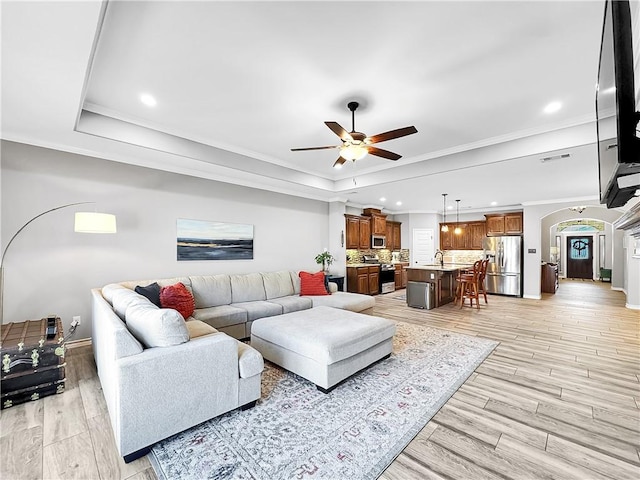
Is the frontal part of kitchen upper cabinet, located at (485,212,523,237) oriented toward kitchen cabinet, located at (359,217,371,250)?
no

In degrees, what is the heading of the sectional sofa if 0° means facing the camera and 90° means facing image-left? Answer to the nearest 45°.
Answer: approximately 315°

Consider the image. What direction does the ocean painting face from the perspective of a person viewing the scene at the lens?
facing the viewer and to the right of the viewer

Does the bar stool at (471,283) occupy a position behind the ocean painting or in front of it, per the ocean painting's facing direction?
in front

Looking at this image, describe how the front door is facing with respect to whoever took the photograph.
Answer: facing the viewer

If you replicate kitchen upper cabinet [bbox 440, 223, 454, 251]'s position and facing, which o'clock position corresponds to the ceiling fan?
The ceiling fan is roughly at 12 o'clock from the kitchen upper cabinet.

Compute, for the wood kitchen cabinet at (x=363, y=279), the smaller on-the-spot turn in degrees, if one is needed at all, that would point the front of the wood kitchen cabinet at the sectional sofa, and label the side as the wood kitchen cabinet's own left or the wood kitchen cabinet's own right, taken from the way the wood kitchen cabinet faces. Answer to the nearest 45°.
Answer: approximately 45° to the wood kitchen cabinet's own right

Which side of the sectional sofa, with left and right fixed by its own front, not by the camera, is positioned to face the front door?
left

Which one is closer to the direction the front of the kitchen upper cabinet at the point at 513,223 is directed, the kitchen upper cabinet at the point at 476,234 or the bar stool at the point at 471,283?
the bar stool

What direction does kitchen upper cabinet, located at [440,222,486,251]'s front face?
toward the camera

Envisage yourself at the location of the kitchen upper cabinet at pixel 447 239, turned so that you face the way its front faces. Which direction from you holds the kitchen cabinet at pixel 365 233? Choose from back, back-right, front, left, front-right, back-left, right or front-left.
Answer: front-right

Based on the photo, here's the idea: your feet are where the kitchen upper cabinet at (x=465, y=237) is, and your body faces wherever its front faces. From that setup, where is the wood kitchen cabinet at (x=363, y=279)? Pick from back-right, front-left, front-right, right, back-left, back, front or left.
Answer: front-right

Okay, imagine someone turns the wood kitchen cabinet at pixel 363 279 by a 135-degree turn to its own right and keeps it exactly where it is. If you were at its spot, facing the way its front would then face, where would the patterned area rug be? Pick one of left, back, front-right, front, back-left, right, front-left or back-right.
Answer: left

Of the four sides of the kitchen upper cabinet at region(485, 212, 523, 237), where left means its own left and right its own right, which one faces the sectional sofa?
front

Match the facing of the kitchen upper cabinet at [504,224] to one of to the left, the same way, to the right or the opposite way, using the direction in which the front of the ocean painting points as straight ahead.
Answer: to the right
